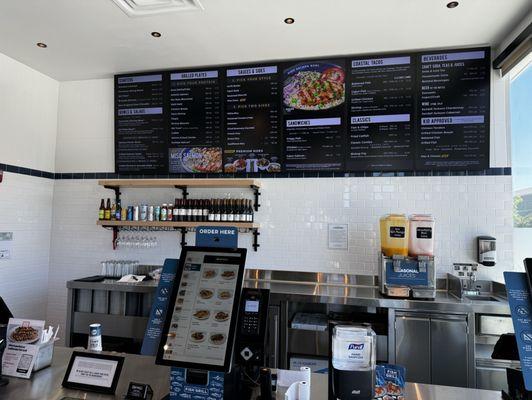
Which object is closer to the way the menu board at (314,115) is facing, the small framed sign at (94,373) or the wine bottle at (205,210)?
the small framed sign

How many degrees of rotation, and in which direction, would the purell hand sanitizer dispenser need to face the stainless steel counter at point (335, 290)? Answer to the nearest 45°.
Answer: approximately 180°

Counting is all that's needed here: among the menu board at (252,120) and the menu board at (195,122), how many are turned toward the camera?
2

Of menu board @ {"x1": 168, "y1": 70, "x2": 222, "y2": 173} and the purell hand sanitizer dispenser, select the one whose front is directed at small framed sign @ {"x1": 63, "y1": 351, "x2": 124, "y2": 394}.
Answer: the menu board

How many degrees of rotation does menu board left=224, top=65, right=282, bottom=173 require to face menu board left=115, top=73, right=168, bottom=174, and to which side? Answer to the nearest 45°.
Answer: approximately 90° to its right

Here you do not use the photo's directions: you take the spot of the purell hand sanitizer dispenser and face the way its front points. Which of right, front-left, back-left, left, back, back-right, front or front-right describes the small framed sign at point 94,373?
right

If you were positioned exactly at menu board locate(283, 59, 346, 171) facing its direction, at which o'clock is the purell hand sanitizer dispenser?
The purell hand sanitizer dispenser is roughly at 12 o'clock from the menu board.

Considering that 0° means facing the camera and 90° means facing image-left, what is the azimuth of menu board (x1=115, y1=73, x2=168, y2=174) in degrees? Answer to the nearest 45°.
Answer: approximately 0°

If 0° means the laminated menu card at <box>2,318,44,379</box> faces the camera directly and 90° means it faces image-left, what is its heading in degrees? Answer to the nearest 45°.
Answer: approximately 0°

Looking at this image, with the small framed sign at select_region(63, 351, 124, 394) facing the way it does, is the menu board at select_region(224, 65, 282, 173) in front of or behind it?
behind
